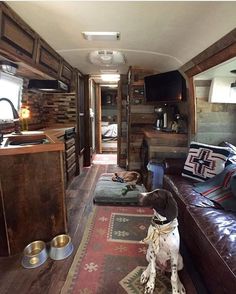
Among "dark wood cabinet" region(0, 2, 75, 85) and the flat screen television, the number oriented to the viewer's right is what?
1

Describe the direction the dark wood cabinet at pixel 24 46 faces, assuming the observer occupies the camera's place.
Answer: facing to the right of the viewer

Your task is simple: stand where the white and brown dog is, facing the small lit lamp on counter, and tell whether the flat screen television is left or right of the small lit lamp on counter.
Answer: right

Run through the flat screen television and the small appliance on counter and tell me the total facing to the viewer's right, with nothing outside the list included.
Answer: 0

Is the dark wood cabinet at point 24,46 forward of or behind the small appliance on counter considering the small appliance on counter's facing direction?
forward

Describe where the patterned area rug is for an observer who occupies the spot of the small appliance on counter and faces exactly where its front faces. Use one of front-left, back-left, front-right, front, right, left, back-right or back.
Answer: front-left
